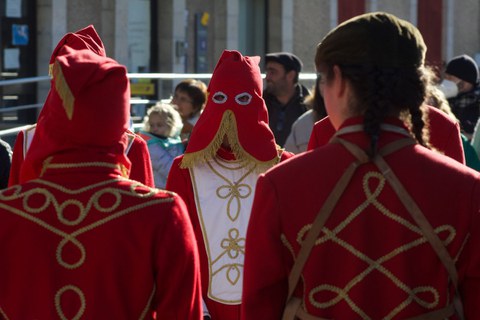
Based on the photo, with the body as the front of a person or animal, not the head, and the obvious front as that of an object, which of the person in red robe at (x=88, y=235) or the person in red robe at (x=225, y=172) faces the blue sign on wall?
the person in red robe at (x=88, y=235)

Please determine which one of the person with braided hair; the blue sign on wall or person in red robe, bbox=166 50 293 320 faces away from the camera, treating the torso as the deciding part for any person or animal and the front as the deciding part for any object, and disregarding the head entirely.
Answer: the person with braided hair

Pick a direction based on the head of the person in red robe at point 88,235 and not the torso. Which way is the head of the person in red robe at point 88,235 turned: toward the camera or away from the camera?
away from the camera

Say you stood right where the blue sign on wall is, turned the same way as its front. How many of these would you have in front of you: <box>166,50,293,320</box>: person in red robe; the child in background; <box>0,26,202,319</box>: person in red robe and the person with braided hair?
4

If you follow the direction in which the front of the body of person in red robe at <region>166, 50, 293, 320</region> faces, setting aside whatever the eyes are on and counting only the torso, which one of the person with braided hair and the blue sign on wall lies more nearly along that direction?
the person with braided hair

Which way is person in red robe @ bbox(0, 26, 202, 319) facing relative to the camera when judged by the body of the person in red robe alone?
away from the camera

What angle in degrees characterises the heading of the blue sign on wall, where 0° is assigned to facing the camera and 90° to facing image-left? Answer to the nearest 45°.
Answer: approximately 0°

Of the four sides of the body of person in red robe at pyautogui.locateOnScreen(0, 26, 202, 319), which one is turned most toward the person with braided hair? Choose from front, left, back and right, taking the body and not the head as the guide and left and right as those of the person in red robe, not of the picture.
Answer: right

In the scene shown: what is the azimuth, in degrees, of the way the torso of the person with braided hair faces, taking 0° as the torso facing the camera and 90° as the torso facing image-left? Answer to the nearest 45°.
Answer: approximately 180°

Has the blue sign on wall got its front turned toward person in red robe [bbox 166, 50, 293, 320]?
yes
